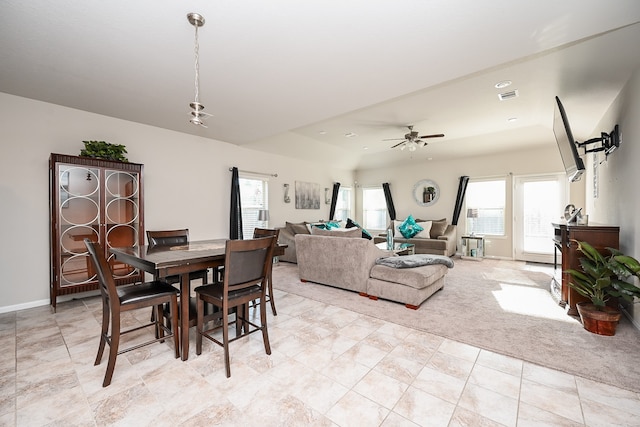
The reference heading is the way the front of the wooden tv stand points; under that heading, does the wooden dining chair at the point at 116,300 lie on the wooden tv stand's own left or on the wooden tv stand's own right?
on the wooden tv stand's own left

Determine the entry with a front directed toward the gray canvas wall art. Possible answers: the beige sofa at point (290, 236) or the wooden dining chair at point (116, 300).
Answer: the wooden dining chair

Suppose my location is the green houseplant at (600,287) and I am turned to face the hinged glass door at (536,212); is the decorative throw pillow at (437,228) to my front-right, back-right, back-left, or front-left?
front-left

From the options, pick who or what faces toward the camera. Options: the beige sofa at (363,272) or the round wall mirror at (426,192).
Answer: the round wall mirror

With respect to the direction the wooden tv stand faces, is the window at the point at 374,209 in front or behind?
in front

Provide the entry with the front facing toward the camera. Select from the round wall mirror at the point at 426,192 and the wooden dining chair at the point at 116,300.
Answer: the round wall mirror

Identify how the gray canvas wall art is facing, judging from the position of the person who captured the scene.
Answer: facing the viewer and to the right of the viewer

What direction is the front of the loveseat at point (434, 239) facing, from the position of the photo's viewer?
facing the viewer and to the left of the viewer

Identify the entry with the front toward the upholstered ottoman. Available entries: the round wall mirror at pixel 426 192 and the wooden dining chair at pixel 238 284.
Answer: the round wall mirror

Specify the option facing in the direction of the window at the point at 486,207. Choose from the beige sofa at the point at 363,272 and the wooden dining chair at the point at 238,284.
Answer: the beige sofa

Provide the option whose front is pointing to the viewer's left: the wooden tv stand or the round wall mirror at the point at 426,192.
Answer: the wooden tv stand

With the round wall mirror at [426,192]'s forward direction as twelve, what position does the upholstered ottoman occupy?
The upholstered ottoman is roughly at 12 o'clock from the round wall mirror.
